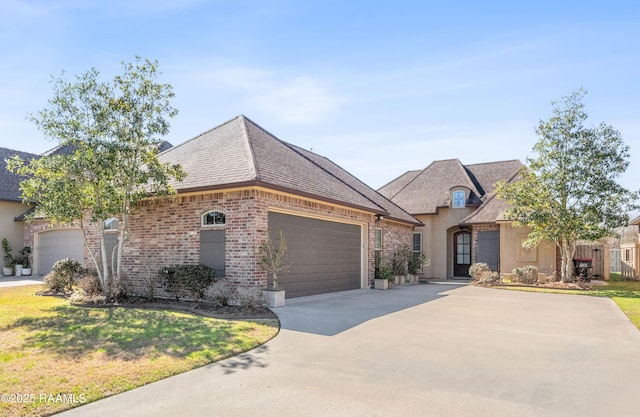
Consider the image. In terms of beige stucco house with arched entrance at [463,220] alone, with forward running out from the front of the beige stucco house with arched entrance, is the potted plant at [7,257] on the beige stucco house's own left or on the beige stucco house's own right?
on the beige stucco house's own right

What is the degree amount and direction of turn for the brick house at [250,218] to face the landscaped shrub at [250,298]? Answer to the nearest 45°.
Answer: approximately 45° to its right

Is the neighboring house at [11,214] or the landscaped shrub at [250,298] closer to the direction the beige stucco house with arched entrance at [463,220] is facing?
the landscaped shrub

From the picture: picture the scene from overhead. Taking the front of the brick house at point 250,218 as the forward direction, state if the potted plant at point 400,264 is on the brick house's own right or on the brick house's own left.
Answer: on the brick house's own left

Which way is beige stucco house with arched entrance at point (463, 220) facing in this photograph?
toward the camera

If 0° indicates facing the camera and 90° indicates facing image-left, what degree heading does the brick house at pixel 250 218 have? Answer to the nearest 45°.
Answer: approximately 315°

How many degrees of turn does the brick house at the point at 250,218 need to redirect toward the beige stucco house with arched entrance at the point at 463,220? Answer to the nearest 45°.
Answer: approximately 90° to its left

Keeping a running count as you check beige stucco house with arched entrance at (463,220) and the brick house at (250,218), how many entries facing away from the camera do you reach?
0
